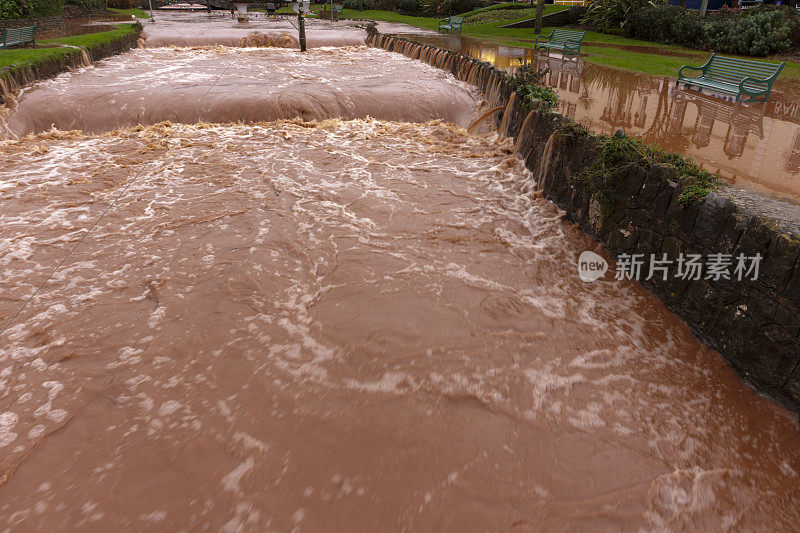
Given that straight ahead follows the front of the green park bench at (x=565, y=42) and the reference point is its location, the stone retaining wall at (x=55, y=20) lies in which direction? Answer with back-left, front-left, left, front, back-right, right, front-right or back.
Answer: front-right

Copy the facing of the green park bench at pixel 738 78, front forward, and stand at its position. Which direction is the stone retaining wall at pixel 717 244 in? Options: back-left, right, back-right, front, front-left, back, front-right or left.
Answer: front-left

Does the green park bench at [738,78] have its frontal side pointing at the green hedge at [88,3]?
no

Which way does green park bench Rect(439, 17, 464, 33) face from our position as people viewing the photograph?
facing the viewer and to the left of the viewer

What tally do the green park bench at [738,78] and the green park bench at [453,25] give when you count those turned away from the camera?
0

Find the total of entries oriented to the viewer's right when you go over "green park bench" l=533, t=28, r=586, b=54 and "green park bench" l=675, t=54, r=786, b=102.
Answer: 0

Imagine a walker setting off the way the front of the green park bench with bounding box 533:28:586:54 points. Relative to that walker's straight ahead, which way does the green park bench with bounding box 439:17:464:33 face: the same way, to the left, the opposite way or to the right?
the same way

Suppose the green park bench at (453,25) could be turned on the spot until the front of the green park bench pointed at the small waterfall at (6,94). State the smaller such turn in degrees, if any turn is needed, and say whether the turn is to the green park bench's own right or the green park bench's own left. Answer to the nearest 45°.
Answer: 0° — it already faces it

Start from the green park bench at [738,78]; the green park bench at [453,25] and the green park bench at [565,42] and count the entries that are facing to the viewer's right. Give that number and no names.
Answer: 0

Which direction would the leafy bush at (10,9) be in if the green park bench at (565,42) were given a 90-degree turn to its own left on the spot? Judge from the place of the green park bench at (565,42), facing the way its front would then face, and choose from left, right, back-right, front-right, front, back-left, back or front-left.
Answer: back-right

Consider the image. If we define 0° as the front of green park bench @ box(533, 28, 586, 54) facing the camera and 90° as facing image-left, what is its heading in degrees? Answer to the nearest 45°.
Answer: approximately 45°

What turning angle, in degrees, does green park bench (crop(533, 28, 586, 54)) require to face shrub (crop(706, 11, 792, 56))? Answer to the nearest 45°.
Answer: approximately 135° to its left

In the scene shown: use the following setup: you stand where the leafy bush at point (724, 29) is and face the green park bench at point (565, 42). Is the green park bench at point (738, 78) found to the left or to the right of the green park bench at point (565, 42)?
left

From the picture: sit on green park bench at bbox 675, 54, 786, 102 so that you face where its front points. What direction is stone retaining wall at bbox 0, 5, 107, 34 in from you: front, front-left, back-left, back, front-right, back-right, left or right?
front-right

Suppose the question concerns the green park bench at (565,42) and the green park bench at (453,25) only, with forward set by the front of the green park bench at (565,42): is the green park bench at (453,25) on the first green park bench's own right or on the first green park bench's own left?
on the first green park bench's own right

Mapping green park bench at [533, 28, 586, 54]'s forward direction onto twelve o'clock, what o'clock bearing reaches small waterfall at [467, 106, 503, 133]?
The small waterfall is roughly at 11 o'clock from the green park bench.

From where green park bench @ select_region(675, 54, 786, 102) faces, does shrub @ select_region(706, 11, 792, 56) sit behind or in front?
behind
